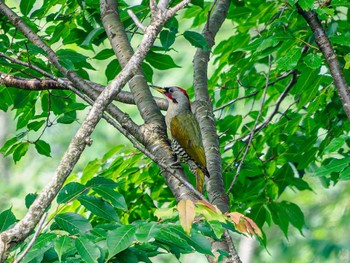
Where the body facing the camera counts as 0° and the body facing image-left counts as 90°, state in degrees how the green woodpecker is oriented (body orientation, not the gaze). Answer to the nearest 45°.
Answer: approximately 90°

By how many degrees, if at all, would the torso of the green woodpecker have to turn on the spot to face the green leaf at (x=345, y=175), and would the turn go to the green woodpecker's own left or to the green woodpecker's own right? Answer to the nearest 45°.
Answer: approximately 135° to the green woodpecker's own left

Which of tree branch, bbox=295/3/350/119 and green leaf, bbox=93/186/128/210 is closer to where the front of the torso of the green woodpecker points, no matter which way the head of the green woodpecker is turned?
the green leaf

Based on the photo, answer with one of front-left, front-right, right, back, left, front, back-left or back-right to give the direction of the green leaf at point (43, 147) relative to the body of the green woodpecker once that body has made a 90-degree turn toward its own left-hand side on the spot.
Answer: front-right

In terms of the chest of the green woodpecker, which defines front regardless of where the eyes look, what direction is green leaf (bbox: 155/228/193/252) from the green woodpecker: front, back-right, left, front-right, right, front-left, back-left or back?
left

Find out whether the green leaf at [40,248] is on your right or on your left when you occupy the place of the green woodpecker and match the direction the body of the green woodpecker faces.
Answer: on your left
